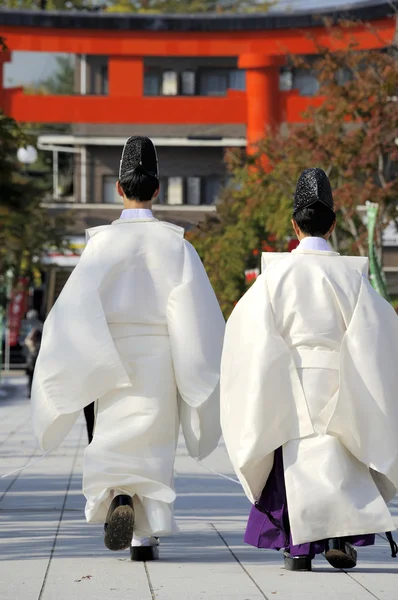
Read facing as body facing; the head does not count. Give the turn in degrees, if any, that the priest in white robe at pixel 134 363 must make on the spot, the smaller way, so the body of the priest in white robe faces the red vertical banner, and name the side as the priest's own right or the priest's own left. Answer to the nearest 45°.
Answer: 0° — they already face it

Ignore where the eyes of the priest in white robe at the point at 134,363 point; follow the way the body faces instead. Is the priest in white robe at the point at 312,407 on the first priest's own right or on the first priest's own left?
on the first priest's own right

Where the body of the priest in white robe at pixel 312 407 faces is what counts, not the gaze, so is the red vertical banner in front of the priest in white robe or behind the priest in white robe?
in front

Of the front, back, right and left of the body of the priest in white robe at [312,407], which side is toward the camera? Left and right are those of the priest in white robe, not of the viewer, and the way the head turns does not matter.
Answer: back

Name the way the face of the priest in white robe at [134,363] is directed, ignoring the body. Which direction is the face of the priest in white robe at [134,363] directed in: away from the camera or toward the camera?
away from the camera

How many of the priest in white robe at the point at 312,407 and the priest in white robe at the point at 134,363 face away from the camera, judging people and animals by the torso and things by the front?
2

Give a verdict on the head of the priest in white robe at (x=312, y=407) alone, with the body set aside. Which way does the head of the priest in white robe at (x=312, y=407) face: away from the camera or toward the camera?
away from the camera

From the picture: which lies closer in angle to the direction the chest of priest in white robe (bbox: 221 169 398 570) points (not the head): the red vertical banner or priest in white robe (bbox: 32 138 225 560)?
the red vertical banner

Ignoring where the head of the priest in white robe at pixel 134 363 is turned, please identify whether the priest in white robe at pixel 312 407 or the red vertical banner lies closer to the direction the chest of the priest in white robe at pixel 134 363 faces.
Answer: the red vertical banner

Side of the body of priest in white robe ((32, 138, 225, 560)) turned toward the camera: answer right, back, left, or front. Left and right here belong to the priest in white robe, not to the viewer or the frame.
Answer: back
